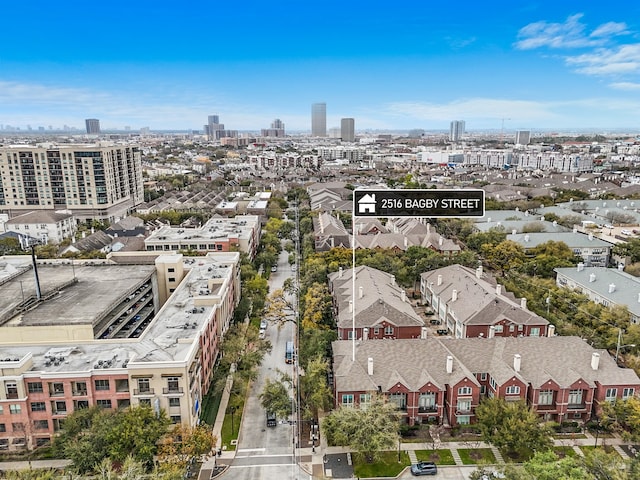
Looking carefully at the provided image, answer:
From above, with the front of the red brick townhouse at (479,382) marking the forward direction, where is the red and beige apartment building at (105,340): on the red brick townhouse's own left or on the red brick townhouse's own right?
on the red brick townhouse's own right

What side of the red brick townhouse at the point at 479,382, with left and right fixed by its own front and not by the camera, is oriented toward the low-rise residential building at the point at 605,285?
back

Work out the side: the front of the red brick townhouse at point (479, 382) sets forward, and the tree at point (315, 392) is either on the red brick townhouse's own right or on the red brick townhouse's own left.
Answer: on the red brick townhouse's own right

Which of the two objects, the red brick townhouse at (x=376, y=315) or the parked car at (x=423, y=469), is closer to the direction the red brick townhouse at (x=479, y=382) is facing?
the parked car

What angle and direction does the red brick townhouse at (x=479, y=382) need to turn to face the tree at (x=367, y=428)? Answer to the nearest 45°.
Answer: approximately 45° to its right

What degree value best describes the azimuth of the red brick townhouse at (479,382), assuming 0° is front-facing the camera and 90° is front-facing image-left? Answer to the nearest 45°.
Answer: approximately 0°

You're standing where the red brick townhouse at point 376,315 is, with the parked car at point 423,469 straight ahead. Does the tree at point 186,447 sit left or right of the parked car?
right

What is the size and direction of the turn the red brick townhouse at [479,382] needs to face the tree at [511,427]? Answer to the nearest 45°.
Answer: approximately 45° to its left

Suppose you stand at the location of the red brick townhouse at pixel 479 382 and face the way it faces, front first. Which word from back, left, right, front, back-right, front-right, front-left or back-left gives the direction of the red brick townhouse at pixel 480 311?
back

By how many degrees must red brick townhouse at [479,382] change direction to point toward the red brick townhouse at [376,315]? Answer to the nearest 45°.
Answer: approximately 135° to its right

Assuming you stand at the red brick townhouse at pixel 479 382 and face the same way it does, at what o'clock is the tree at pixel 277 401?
The tree is roughly at 2 o'clock from the red brick townhouse.
